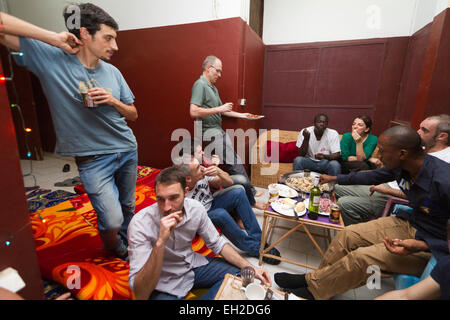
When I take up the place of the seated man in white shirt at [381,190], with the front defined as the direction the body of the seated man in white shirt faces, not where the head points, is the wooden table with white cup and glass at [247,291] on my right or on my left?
on my left

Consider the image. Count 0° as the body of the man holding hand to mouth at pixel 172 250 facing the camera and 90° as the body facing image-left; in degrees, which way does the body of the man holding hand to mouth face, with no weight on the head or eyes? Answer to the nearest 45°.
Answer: approximately 315°

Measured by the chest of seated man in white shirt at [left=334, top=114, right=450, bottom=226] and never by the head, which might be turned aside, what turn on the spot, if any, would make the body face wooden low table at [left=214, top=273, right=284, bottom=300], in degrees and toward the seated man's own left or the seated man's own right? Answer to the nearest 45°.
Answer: approximately 90° to the seated man's own left

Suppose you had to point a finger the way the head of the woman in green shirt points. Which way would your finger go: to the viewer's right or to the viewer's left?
to the viewer's left

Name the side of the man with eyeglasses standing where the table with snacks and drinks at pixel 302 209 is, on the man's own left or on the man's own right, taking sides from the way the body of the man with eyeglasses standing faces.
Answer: on the man's own right

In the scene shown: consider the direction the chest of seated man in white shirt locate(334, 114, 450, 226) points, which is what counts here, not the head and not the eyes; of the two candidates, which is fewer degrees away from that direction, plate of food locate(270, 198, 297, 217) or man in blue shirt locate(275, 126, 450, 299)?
the plate of food

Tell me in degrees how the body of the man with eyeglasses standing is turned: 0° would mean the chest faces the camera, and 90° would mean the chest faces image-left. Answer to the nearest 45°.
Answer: approximately 270°

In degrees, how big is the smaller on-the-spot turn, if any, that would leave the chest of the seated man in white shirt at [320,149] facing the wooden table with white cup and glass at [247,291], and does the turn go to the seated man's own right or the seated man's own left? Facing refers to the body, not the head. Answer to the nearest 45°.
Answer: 0° — they already face it

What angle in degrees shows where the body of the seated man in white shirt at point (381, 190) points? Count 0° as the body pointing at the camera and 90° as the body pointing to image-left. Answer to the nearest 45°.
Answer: approximately 90°

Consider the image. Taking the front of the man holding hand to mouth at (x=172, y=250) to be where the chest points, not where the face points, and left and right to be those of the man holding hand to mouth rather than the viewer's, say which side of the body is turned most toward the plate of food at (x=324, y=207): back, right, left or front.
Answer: left

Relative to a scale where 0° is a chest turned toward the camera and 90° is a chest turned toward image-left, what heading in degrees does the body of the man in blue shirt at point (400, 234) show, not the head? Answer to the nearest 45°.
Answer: approximately 90°

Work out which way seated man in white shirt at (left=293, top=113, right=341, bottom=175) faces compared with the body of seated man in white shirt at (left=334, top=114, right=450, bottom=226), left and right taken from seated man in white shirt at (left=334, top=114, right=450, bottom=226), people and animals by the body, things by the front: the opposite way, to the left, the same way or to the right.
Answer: to the left

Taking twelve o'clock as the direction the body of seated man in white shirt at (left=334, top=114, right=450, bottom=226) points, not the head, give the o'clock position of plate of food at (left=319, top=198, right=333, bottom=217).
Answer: The plate of food is roughly at 12 o'clock from the seated man in white shirt.

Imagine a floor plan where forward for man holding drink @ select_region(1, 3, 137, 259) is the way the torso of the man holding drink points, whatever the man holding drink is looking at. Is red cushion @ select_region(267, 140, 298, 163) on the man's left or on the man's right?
on the man's left
